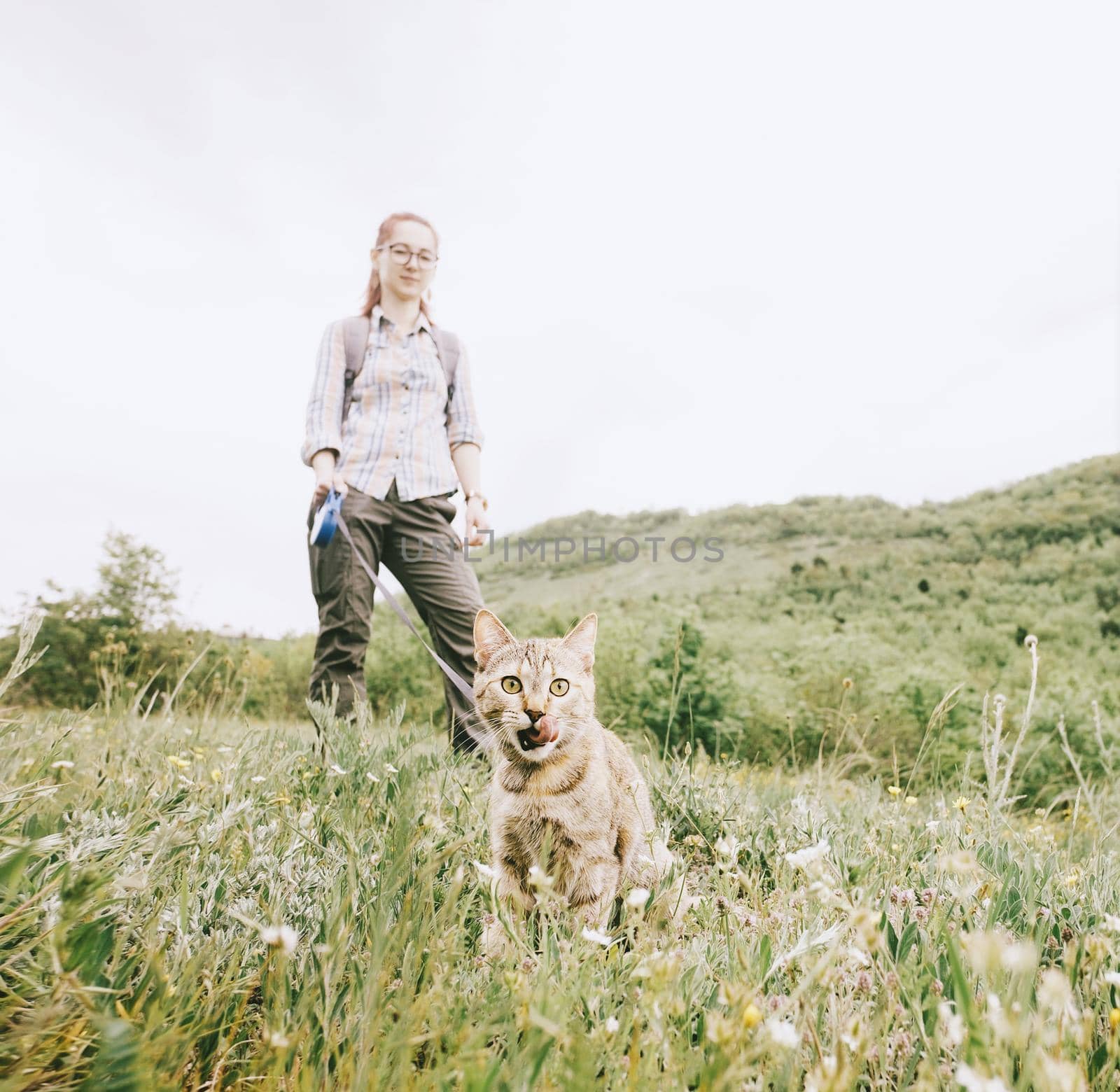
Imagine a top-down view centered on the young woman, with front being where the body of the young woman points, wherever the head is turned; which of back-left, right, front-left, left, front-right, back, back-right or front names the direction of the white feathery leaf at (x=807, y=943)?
front

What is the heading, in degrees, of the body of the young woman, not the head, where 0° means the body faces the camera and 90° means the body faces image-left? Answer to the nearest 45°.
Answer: approximately 0°

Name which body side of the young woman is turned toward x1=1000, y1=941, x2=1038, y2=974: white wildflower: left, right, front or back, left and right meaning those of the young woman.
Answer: front

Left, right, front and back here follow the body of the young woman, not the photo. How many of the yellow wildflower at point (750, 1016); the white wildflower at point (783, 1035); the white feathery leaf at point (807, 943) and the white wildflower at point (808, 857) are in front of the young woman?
4

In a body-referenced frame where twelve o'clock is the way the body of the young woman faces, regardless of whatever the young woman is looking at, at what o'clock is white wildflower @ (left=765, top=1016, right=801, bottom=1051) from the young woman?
The white wildflower is roughly at 12 o'clock from the young woman.

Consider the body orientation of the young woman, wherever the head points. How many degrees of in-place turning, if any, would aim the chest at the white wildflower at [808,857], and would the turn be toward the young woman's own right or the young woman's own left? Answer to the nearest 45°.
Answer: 0° — they already face it

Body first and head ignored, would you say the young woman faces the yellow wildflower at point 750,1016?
yes

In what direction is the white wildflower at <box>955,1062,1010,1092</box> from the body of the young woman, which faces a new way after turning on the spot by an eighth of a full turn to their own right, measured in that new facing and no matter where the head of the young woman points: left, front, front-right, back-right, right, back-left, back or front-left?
front-left

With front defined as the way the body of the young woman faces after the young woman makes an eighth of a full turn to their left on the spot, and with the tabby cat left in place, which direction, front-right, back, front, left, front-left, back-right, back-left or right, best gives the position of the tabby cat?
front-right
